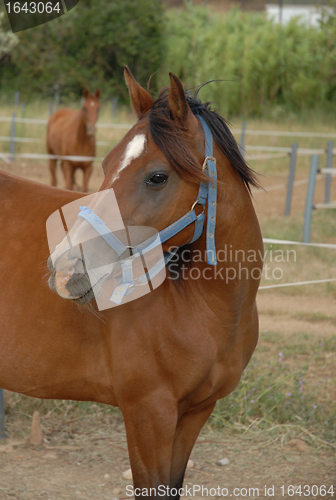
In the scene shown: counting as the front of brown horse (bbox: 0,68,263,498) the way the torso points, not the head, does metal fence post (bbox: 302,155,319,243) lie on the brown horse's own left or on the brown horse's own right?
on the brown horse's own left

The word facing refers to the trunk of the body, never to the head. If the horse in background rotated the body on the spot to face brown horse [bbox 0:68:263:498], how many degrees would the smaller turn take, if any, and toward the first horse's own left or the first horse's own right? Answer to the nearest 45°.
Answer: approximately 45° to the first horse's own right

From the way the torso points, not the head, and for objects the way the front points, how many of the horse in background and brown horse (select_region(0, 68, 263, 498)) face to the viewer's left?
0

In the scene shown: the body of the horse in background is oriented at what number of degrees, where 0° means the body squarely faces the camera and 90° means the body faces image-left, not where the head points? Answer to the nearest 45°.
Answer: approximately 315°

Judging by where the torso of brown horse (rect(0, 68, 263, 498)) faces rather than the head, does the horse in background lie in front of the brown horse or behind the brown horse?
behind

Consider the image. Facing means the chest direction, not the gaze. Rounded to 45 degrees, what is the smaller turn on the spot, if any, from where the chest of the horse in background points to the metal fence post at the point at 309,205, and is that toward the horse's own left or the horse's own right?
0° — it already faces it

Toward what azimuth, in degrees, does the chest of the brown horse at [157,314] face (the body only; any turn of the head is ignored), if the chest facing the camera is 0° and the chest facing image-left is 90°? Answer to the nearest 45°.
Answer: approximately 315°
